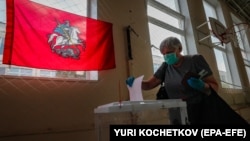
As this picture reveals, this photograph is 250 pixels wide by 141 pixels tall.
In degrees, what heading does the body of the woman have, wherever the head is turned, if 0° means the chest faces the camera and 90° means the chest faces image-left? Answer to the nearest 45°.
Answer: approximately 45°

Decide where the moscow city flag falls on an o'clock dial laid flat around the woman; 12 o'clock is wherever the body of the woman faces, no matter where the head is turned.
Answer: The moscow city flag is roughly at 1 o'clock from the woman.
